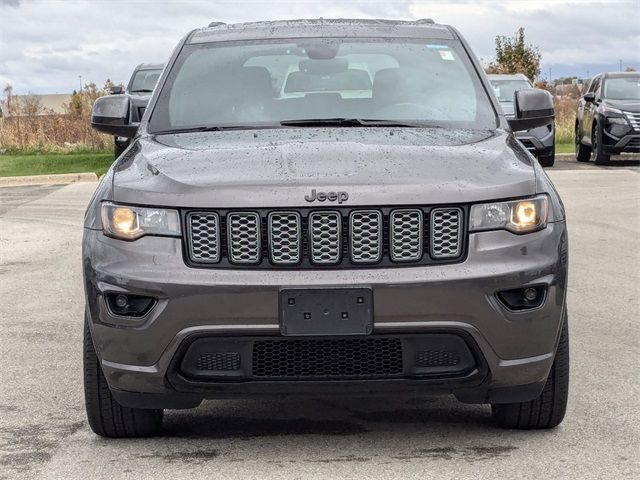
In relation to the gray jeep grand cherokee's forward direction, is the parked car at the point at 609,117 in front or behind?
behind

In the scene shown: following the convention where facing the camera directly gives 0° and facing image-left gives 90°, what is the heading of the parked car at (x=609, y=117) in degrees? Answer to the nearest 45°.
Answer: approximately 315°

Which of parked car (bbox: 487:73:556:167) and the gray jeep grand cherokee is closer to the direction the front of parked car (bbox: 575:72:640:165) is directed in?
the gray jeep grand cherokee

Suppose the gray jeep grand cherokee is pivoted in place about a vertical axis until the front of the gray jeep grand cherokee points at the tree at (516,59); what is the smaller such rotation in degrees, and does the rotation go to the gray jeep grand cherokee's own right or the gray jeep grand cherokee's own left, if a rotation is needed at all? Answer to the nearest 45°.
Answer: approximately 180°

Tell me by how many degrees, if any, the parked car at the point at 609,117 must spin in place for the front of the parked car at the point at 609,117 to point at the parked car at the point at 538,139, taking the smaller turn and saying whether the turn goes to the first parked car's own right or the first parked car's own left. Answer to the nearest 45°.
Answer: approximately 90° to the first parked car's own right

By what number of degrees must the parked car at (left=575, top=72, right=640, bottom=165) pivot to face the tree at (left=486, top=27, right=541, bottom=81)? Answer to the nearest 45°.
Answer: approximately 135° to its left

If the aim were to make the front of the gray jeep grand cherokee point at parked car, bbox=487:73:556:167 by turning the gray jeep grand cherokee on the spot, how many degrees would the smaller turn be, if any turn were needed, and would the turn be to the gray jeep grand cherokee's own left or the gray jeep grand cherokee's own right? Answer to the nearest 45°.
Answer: approximately 180°

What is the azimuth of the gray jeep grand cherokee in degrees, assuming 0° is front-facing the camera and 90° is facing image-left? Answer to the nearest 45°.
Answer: approximately 0°

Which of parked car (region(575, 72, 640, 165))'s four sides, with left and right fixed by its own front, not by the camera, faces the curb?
right
